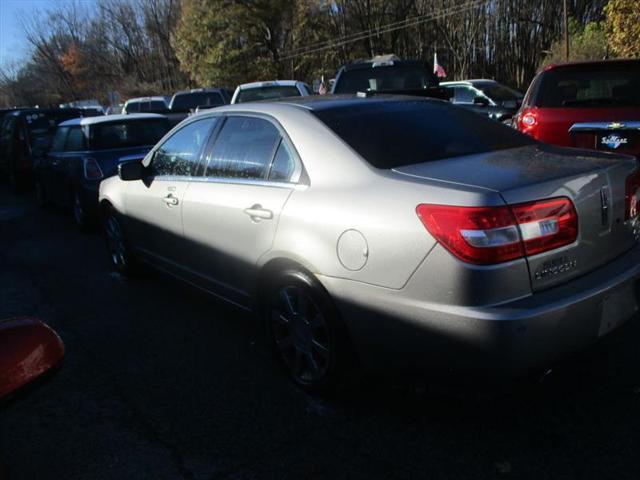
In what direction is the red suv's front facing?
away from the camera

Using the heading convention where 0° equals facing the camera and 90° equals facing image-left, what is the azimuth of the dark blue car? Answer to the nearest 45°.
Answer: approximately 135°

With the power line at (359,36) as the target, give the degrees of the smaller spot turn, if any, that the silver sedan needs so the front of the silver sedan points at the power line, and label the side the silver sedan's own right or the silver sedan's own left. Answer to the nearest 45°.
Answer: approximately 45° to the silver sedan's own right

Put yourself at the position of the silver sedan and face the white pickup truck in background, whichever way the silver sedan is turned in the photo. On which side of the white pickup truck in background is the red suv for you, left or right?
right

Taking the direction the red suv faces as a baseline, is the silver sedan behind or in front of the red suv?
behind

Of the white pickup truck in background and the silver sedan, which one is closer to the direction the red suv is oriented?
the white pickup truck in background

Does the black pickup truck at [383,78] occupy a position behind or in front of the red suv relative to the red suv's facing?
in front

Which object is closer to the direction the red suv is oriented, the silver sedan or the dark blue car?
the dark blue car

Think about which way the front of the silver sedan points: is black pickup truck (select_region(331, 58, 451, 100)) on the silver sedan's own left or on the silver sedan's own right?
on the silver sedan's own right

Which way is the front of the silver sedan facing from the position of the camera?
facing away from the viewer and to the left of the viewer

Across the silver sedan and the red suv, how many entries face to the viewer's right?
0

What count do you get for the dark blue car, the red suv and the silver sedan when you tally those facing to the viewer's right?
0

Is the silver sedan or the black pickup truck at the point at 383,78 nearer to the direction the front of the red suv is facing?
the black pickup truck

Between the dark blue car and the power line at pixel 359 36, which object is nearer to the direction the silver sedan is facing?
the dark blue car

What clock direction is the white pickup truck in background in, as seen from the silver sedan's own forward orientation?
The white pickup truck in background is roughly at 1 o'clock from the silver sedan.
